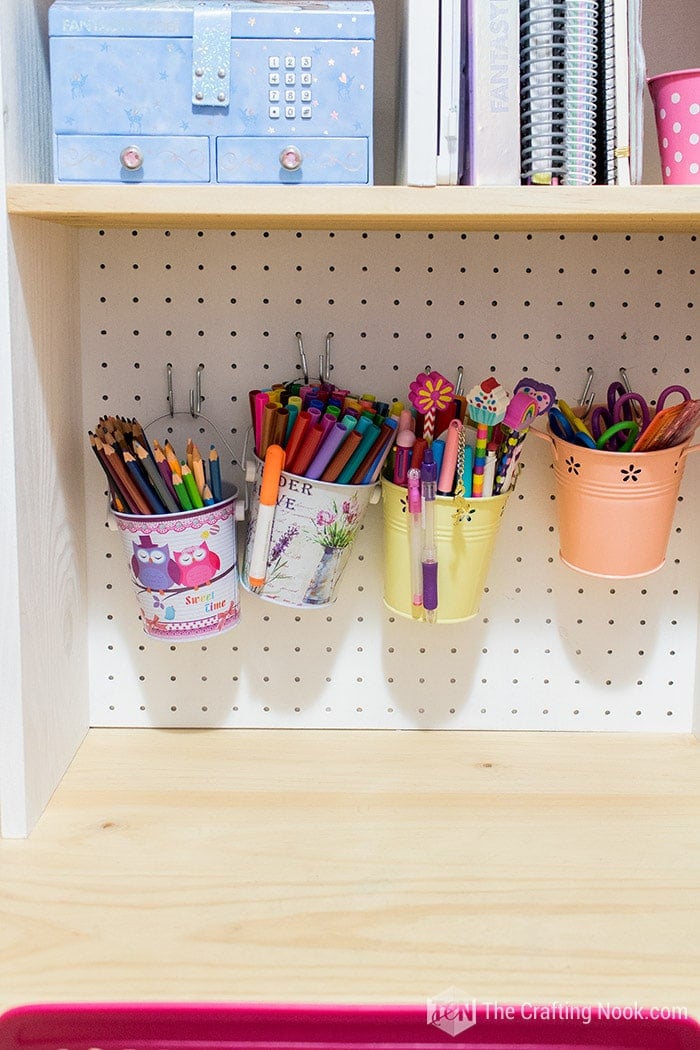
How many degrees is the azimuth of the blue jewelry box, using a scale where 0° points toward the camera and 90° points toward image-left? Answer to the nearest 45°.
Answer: approximately 0°

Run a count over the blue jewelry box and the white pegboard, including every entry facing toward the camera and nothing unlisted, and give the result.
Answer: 2

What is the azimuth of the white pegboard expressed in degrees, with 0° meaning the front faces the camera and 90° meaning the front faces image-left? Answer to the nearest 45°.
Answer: approximately 0°
